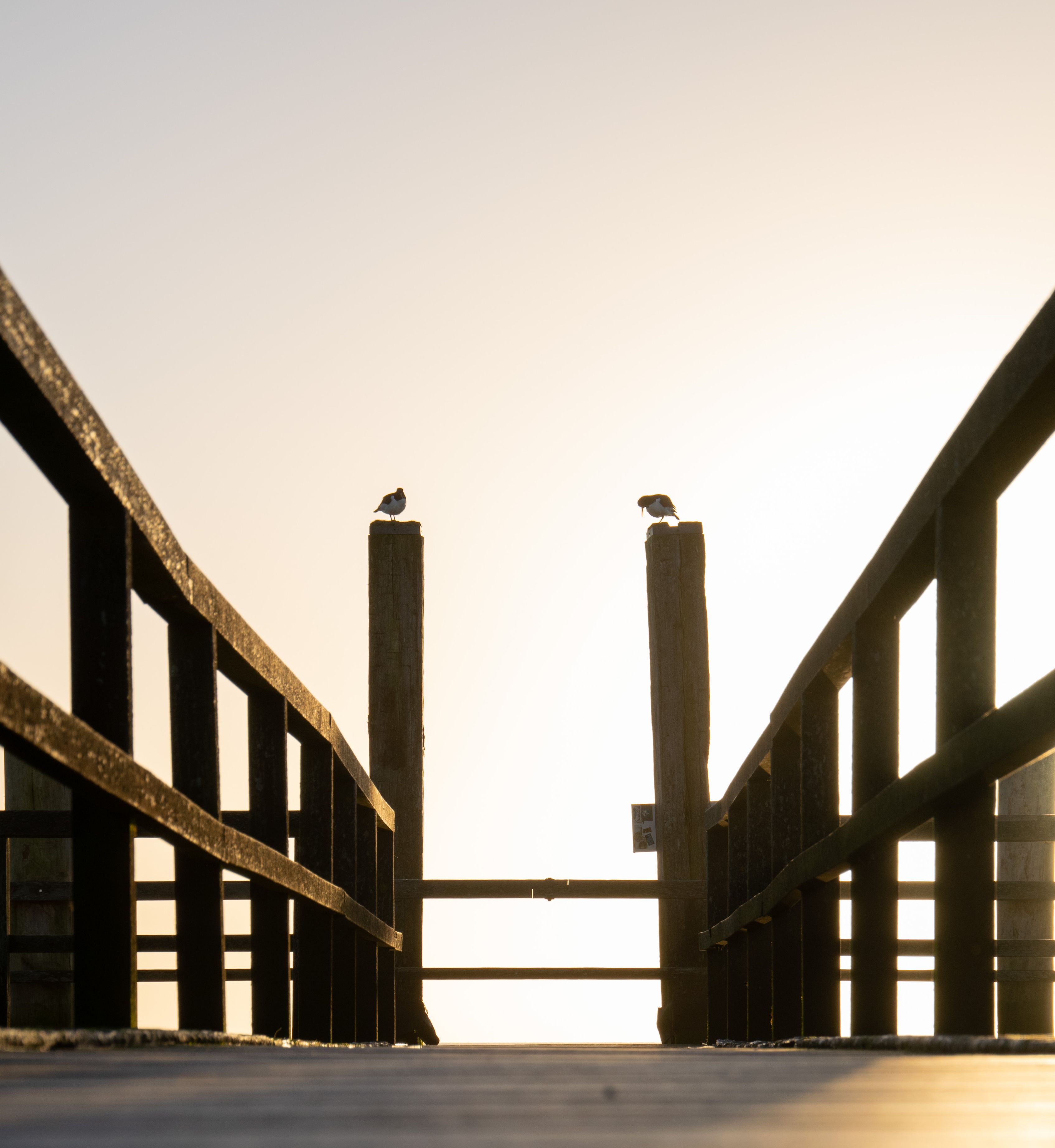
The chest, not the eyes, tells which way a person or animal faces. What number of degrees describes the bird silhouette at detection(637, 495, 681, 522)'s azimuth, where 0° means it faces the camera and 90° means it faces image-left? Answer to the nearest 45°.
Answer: approximately 90°

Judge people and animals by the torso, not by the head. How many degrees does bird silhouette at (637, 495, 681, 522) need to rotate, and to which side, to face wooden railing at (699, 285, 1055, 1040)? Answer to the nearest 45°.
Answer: approximately 90° to its left

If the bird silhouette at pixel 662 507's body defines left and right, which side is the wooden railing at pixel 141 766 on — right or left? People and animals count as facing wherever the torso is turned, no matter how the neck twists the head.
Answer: on its left
